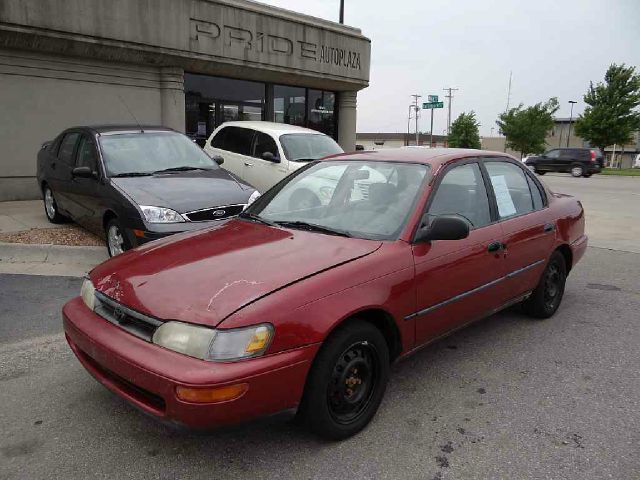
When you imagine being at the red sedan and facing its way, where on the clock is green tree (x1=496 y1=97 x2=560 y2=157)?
The green tree is roughly at 5 o'clock from the red sedan.

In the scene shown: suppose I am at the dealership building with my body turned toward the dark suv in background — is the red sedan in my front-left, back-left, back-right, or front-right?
back-right

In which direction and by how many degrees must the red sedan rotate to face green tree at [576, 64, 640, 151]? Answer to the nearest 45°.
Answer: approximately 180°

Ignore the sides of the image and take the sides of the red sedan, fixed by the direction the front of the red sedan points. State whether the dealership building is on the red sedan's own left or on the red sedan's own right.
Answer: on the red sedan's own right

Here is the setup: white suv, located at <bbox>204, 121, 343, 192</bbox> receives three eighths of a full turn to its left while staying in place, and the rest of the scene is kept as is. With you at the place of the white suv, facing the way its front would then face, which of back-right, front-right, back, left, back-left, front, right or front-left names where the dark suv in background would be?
front-right

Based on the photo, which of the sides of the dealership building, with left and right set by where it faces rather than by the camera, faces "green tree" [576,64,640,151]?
left

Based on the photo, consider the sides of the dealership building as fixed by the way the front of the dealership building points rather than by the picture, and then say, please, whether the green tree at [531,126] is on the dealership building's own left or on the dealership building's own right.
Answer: on the dealership building's own left
